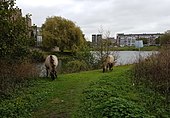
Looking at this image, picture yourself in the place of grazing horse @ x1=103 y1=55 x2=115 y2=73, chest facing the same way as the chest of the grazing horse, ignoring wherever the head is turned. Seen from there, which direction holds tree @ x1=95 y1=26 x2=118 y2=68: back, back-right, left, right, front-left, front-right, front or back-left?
back-right

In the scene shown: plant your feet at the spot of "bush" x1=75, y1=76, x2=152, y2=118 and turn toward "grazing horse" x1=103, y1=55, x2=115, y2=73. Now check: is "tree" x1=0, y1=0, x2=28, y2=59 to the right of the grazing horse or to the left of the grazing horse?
left

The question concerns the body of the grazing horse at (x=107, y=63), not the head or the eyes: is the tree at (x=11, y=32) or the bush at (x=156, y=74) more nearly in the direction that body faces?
the tree

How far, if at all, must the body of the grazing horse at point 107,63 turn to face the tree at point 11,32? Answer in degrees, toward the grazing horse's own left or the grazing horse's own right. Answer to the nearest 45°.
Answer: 0° — it already faces it

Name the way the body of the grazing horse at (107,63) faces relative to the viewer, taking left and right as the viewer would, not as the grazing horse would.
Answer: facing the viewer and to the left of the viewer

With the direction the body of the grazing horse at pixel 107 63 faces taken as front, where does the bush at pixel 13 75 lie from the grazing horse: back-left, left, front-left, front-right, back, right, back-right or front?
front

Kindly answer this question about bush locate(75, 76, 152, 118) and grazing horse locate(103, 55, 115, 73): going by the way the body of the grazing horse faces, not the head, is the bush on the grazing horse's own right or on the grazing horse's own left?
on the grazing horse's own left
